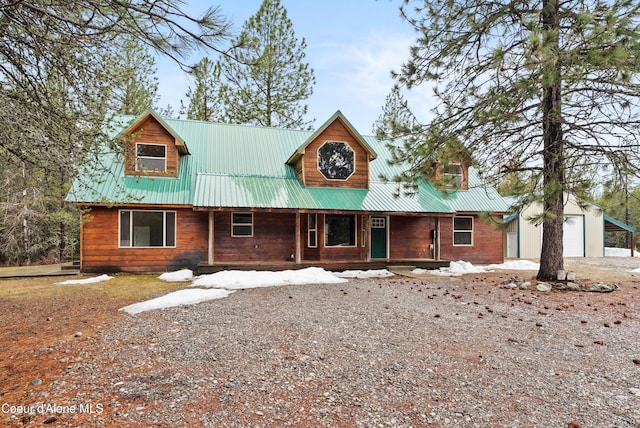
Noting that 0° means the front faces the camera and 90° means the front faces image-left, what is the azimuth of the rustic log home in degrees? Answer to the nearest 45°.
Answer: approximately 0°

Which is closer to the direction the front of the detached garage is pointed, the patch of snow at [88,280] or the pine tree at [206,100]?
the patch of snow

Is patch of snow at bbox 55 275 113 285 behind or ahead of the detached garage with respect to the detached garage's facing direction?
ahead

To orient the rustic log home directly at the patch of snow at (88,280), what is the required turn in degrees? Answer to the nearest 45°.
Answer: approximately 45° to its right

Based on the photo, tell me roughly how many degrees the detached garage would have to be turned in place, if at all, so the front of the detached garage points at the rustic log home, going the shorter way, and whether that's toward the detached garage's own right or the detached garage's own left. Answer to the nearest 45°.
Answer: approximately 45° to the detached garage's own right

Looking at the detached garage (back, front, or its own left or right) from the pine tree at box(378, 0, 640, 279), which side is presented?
front

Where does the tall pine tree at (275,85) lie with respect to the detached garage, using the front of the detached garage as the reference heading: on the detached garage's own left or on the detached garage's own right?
on the detached garage's own right

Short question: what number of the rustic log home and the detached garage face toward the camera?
2

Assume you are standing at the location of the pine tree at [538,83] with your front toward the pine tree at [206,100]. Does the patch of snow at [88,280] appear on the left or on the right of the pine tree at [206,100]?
left

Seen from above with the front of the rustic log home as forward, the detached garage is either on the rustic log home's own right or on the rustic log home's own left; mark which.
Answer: on the rustic log home's own left

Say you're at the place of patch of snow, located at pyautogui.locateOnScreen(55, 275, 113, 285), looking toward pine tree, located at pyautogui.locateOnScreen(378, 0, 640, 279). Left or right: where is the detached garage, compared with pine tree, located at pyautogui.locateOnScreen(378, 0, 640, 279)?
left

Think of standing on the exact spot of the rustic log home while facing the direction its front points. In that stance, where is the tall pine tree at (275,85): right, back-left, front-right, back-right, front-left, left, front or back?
back
